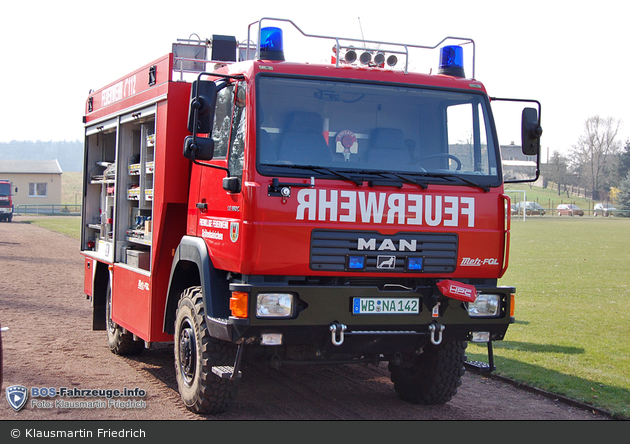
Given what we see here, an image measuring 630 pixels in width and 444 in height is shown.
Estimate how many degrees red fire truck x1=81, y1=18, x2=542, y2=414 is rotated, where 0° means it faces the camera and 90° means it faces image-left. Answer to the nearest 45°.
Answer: approximately 315°

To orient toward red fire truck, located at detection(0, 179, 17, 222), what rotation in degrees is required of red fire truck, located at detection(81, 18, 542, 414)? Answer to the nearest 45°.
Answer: approximately 180°
